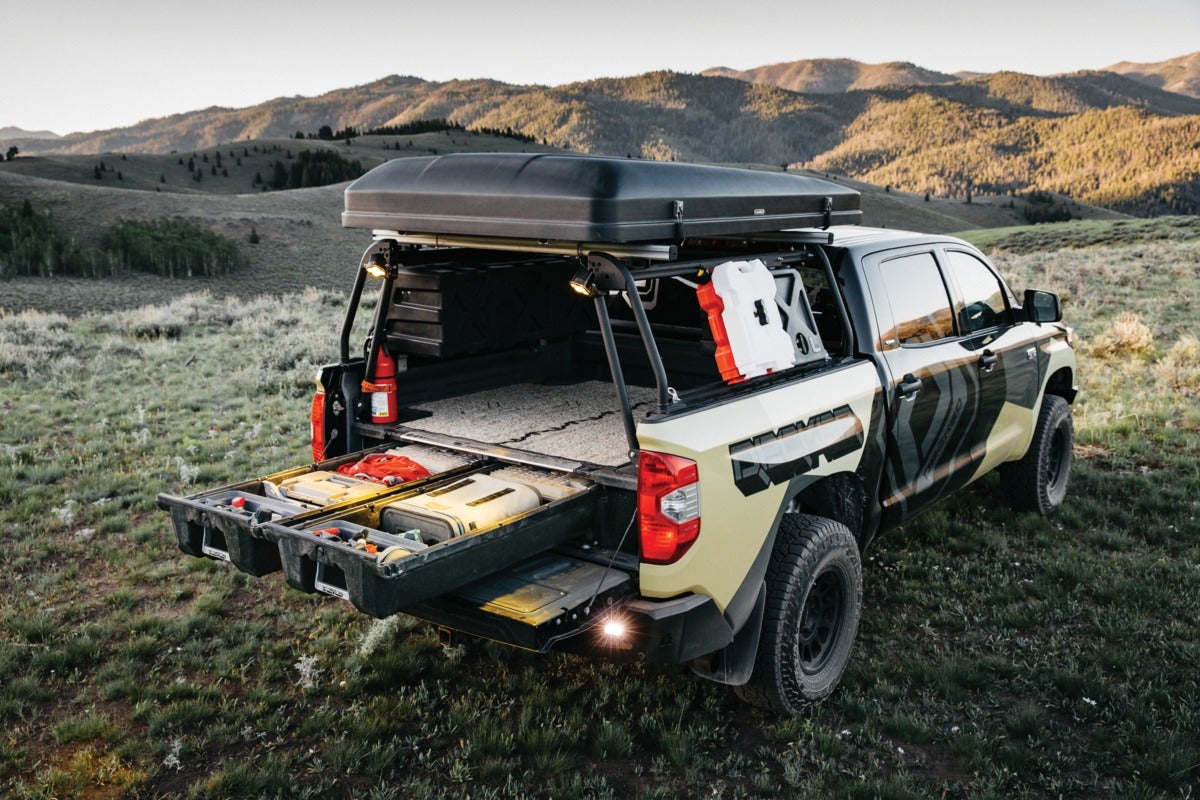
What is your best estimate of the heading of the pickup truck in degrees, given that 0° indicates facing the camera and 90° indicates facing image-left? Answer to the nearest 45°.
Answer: approximately 225°

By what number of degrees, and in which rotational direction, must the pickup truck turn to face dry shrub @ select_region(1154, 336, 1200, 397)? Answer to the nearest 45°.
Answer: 0° — it already faces it

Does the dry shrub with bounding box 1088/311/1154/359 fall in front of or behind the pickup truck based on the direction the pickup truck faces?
in front
